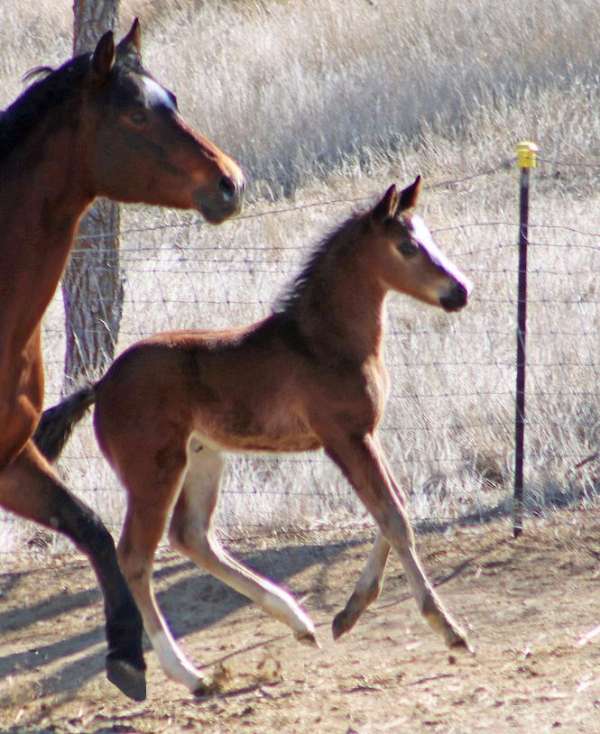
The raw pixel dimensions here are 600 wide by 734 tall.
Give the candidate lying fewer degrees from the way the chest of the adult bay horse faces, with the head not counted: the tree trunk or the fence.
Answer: the fence

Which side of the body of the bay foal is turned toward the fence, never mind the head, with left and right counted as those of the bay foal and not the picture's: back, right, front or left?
left

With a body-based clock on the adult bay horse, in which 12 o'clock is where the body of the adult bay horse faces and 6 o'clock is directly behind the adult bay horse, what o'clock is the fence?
The fence is roughly at 10 o'clock from the adult bay horse.

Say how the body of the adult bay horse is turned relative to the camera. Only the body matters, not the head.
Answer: to the viewer's right

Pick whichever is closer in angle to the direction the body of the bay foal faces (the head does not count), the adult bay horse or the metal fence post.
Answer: the metal fence post

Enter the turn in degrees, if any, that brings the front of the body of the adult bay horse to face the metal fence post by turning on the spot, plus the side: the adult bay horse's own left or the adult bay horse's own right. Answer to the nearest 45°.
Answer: approximately 45° to the adult bay horse's own left

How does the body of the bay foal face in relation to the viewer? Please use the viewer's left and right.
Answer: facing to the right of the viewer

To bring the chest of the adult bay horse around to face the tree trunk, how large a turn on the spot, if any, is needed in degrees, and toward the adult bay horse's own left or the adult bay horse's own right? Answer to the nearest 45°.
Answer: approximately 90° to the adult bay horse's own left

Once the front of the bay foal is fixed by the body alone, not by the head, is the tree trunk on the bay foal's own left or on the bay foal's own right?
on the bay foal's own left

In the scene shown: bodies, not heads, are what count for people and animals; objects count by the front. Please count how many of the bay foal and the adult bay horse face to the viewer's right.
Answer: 2
